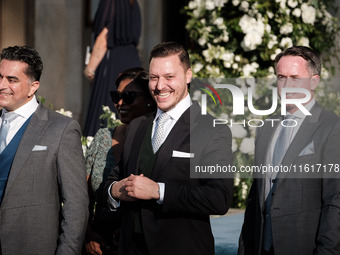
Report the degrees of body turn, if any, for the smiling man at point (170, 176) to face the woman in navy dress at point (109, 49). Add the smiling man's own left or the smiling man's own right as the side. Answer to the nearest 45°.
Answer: approximately 135° to the smiling man's own right

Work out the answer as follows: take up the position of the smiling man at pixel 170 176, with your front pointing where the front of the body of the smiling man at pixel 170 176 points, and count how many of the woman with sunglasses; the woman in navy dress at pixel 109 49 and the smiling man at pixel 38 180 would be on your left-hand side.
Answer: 0

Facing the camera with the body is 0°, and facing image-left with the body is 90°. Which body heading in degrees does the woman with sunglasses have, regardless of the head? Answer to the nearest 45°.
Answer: approximately 45°

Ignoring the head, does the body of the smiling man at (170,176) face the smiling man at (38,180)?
no

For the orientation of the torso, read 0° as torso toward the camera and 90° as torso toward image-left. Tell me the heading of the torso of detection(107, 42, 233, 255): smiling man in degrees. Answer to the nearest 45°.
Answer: approximately 45°

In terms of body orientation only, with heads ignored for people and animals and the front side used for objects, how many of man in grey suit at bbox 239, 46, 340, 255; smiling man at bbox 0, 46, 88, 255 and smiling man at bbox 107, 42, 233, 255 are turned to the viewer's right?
0

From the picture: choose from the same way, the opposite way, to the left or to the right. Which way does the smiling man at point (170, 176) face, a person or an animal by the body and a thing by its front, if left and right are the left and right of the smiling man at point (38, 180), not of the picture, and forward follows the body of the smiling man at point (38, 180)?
the same way

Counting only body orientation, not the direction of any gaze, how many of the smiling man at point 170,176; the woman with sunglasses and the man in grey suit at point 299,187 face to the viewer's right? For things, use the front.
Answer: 0

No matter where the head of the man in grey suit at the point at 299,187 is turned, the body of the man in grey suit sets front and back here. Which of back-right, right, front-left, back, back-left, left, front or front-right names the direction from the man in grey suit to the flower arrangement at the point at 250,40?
back-right

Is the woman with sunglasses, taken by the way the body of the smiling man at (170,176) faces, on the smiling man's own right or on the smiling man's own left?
on the smiling man's own right

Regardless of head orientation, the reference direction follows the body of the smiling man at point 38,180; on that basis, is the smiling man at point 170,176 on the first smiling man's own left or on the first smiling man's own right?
on the first smiling man's own left

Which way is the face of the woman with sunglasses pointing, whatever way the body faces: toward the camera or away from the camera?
toward the camera

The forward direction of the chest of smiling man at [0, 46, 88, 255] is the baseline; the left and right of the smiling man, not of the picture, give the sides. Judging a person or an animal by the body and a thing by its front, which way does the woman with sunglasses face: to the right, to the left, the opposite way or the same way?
the same way

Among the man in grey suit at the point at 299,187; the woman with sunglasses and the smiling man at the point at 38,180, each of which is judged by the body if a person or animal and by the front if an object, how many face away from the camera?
0

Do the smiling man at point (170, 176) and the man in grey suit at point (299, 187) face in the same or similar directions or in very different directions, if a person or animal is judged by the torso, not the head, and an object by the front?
same or similar directions

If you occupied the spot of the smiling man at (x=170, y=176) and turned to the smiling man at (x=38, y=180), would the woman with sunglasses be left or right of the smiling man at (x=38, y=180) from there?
right

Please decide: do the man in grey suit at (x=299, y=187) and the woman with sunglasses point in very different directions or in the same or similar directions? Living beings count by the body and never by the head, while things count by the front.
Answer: same or similar directions

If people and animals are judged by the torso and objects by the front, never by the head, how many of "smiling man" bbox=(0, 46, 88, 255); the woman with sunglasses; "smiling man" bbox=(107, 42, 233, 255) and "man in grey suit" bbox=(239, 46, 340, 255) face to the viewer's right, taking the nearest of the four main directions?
0

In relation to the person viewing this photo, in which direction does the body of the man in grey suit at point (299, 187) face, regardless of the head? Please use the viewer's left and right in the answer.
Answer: facing the viewer and to the left of the viewer
